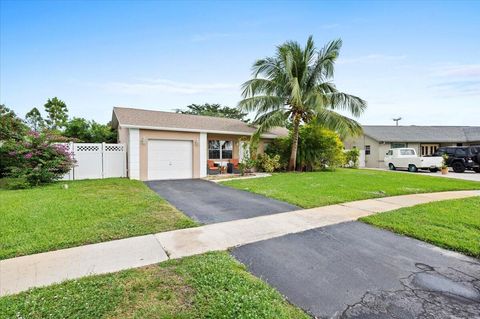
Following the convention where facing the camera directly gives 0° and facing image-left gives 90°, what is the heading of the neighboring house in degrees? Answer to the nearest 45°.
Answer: approximately 0°

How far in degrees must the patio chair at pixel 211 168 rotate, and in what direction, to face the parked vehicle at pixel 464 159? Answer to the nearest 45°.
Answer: approximately 45° to its left

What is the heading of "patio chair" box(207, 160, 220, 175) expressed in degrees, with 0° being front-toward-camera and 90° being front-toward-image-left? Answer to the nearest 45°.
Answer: approximately 315°

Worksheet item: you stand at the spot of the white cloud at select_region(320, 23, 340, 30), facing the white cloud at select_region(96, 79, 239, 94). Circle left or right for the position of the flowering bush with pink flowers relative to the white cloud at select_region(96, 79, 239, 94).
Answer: left

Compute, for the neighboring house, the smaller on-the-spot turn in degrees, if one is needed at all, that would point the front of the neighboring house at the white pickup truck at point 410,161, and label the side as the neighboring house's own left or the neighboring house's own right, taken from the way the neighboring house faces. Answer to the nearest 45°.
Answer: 0° — it already faces it

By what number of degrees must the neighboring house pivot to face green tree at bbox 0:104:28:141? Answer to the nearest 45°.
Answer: approximately 45° to its right

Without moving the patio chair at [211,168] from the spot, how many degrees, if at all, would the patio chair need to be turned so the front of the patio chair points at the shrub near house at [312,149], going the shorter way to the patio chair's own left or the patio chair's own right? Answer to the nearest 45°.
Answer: approximately 45° to the patio chair's own left

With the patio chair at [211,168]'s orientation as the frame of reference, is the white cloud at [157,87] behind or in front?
behind

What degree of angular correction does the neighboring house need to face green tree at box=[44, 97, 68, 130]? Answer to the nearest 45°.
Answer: approximately 45° to its right

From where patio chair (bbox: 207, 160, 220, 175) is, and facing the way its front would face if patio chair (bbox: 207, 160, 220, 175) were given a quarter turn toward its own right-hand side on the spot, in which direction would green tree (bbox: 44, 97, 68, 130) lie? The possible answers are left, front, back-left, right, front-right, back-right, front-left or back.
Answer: right
